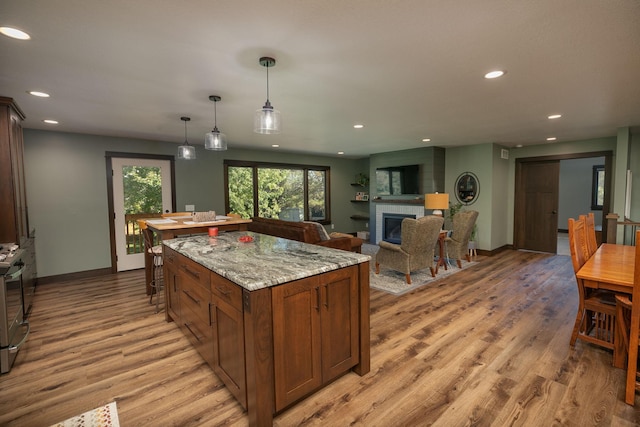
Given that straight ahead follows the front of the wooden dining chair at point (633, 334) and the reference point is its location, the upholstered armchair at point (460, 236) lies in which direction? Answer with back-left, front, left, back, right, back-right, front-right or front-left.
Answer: front

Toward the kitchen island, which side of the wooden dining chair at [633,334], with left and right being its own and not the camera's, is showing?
left

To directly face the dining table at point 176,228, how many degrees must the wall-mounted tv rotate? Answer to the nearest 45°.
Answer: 0° — it already faces it

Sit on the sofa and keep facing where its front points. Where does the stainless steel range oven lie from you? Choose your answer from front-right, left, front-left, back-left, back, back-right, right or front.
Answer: back

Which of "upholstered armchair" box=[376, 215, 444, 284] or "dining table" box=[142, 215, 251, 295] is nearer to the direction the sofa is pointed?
the upholstered armchair

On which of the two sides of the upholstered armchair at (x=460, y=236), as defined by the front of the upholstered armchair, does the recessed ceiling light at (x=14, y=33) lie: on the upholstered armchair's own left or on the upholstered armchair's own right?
on the upholstered armchair's own left

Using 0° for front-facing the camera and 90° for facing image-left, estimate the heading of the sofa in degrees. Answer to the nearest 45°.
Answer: approximately 225°

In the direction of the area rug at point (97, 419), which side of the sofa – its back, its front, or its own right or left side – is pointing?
back

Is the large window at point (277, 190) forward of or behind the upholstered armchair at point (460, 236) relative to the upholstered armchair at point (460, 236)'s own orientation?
forward

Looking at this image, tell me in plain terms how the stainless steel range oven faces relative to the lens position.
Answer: facing the viewer and to the right of the viewer

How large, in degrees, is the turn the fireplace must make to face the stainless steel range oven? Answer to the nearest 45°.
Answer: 0° — it already faces it

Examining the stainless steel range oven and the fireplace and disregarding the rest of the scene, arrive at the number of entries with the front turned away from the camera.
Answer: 0

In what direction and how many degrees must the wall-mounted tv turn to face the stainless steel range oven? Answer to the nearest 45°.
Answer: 0° — it already faces it
